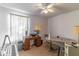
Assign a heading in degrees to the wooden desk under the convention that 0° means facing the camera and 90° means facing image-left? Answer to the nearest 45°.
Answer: approximately 315°
